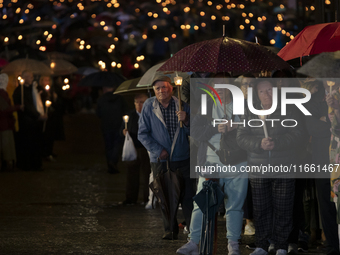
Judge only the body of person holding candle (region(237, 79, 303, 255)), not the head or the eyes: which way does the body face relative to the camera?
toward the camera

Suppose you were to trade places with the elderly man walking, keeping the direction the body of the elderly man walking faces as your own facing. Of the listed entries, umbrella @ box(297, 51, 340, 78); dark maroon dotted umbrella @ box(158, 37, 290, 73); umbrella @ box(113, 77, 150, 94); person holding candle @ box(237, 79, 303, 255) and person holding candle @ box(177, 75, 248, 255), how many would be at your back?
1

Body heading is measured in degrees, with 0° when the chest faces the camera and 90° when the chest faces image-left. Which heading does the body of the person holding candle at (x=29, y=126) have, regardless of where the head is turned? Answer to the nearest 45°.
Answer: approximately 315°

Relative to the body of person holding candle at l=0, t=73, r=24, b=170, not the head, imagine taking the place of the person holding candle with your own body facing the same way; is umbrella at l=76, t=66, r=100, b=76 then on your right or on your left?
on your left

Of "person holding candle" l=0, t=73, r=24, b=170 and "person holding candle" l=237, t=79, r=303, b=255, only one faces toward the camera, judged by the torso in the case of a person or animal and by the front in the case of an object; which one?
"person holding candle" l=237, t=79, r=303, b=255

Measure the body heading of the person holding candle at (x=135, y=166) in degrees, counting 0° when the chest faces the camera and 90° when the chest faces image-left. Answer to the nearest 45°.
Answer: approximately 45°

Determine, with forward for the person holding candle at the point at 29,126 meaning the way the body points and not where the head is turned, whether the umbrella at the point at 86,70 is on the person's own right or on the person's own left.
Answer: on the person's own left

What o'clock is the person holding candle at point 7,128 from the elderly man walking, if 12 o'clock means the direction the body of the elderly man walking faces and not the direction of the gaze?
The person holding candle is roughly at 5 o'clock from the elderly man walking.

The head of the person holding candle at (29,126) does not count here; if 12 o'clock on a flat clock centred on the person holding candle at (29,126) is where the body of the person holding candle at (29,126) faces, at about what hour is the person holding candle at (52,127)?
the person holding candle at (52,127) is roughly at 8 o'clock from the person holding candle at (29,126).

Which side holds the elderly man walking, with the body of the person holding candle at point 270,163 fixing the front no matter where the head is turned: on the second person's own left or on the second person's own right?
on the second person's own right

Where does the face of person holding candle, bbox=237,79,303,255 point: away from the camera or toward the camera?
toward the camera

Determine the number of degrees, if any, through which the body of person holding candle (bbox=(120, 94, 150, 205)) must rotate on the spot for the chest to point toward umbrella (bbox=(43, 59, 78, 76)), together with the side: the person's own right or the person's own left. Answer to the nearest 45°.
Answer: approximately 135° to the person's own right

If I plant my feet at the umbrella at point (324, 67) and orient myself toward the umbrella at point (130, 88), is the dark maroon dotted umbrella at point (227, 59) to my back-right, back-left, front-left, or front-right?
front-left

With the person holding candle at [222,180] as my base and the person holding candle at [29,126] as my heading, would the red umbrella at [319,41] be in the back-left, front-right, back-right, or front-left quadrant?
back-right
